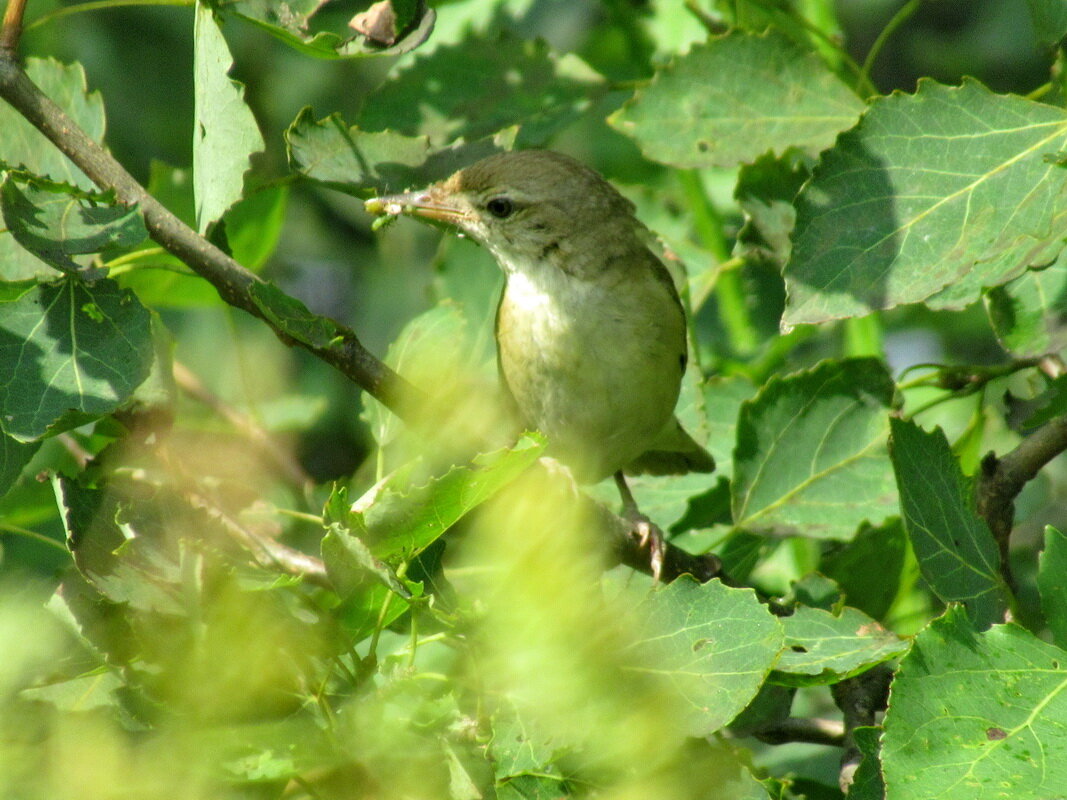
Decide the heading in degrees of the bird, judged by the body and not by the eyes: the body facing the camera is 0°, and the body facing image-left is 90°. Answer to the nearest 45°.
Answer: approximately 45°

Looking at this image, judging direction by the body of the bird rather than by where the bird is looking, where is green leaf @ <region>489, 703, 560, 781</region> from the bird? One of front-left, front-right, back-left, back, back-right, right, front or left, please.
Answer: front-left

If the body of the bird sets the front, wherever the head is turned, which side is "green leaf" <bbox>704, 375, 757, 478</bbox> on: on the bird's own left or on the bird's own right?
on the bird's own left

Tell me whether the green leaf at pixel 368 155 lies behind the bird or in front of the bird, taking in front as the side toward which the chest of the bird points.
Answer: in front

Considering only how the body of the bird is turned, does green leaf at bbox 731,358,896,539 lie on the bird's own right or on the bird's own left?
on the bird's own left

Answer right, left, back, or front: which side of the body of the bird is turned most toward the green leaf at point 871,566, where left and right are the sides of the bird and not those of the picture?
left

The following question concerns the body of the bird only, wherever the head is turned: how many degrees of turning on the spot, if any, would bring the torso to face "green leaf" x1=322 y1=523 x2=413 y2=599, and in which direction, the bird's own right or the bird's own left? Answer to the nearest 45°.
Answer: approximately 45° to the bird's own right

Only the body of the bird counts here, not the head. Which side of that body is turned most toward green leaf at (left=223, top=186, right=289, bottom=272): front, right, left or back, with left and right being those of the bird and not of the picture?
right

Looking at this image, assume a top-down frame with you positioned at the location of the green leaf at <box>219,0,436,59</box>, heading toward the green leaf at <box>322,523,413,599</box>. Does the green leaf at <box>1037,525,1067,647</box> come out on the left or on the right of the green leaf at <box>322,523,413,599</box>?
left
